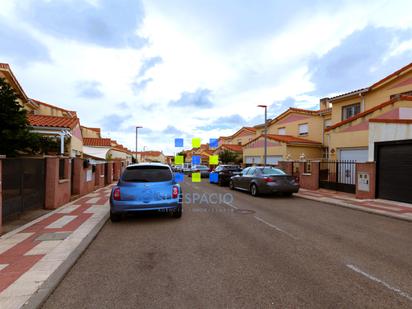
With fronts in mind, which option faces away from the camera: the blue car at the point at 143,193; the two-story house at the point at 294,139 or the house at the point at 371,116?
the blue car

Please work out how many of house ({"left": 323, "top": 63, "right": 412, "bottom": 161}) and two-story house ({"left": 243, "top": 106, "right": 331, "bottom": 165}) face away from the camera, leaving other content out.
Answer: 0

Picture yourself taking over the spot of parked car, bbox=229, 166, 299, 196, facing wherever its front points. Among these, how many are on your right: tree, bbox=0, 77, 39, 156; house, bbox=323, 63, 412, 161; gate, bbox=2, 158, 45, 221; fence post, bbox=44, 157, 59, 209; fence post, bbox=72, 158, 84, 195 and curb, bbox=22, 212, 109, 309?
1

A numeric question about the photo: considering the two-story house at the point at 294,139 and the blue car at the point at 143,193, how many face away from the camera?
1

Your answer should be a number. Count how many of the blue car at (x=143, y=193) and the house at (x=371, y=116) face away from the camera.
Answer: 1

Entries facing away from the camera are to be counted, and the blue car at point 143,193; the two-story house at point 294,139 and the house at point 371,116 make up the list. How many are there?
1

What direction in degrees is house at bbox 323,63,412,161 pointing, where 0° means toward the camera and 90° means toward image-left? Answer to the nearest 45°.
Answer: approximately 45°

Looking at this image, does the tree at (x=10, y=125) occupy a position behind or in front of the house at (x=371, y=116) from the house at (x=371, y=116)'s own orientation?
in front

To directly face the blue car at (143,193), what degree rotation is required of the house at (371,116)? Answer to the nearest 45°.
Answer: approximately 45° to its left

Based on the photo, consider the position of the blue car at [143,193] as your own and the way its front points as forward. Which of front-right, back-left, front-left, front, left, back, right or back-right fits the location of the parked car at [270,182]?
front-right

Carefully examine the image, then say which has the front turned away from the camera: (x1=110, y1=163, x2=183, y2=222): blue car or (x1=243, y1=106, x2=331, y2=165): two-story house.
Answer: the blue car

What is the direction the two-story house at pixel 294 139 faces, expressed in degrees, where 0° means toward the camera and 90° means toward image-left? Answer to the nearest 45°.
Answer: approximately 45°

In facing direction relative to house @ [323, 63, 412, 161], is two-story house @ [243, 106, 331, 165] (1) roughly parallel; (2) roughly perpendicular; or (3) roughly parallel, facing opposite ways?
roughly parallel

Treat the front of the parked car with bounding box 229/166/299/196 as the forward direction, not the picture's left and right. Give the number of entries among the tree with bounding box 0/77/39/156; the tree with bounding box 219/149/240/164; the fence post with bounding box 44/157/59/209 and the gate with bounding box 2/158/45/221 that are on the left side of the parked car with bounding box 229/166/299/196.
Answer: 3

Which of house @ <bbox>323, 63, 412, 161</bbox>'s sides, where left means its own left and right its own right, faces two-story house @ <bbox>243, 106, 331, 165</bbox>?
right

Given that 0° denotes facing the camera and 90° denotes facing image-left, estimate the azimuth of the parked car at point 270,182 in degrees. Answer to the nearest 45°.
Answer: approximately 135°

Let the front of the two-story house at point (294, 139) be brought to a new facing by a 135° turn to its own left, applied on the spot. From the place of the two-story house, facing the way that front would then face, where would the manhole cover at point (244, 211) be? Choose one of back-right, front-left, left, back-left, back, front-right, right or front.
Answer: right

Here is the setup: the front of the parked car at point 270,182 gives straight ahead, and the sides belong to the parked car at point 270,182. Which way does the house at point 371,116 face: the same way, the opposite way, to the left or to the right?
to the left

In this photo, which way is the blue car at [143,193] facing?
away from the camera

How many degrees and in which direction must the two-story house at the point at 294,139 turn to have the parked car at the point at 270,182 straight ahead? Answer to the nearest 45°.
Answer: approximately 45° to its left

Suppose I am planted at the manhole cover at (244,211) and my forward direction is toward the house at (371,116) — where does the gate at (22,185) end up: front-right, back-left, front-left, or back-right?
back-left
